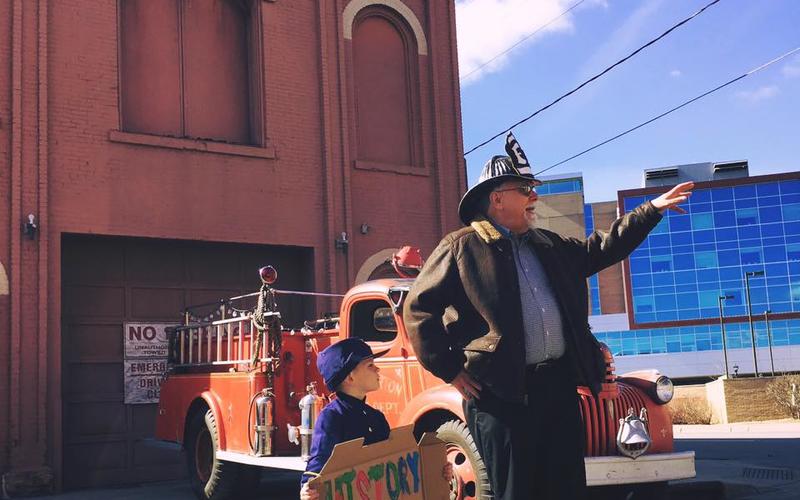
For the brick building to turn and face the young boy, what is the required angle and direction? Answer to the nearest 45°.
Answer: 0° — it already faces them

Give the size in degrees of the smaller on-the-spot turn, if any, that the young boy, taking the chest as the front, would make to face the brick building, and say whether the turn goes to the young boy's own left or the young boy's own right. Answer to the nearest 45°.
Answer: approximately 135° to the young boy's own left

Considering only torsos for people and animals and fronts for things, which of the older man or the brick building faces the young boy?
the brick building

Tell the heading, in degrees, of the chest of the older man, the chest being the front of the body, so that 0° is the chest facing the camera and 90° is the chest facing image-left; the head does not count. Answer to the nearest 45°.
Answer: approximately 315°

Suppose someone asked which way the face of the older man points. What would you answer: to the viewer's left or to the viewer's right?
to the viewer's right

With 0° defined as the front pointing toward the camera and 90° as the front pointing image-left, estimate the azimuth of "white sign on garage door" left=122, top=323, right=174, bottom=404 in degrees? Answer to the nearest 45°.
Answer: approximately 0°

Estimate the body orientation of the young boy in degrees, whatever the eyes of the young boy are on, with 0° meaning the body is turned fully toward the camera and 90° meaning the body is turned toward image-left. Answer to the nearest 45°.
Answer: approximately 315°

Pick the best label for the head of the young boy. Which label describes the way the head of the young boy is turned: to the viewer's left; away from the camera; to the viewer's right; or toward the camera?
to the viewer's right

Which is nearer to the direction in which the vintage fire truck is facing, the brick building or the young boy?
the young boy
